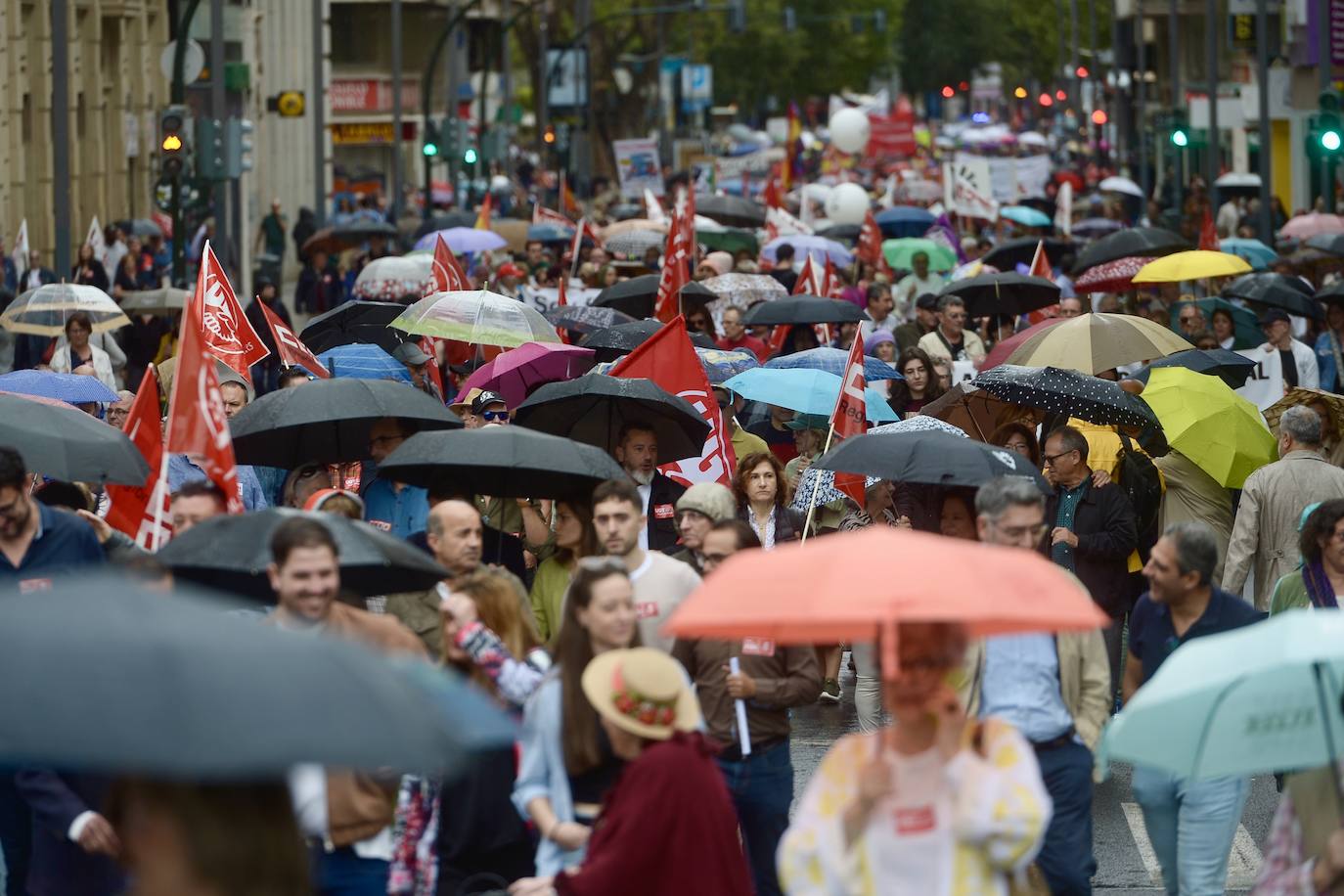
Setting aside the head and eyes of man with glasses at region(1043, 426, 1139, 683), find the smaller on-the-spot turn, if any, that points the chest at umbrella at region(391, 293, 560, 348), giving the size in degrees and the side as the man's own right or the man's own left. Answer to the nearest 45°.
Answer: approximately 90° to the man's own right

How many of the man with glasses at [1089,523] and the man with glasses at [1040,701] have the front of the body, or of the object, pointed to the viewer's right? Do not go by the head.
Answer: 0

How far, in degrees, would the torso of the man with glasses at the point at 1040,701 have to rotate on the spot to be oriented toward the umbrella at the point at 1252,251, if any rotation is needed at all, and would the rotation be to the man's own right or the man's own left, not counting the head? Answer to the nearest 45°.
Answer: approximately 180°

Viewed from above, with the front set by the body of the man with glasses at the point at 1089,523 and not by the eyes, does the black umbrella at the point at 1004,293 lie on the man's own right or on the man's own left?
on the man's own right

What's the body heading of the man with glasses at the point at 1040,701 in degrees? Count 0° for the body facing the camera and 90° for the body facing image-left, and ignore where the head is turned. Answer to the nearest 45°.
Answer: approximately 0°

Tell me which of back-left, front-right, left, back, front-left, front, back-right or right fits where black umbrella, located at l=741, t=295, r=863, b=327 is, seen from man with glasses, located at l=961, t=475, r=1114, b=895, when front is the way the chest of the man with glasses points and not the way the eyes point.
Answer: back

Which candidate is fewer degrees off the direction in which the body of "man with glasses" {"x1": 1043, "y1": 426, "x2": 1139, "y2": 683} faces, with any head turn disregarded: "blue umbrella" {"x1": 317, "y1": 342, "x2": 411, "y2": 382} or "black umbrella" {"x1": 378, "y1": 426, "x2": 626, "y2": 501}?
the black umbrella

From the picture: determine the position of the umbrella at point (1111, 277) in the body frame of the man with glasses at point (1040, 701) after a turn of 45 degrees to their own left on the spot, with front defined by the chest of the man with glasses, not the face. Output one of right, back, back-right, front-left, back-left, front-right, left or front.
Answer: back-left

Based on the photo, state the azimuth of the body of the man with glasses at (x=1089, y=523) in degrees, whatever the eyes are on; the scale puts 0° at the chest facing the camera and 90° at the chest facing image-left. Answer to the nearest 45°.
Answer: approximately 45°

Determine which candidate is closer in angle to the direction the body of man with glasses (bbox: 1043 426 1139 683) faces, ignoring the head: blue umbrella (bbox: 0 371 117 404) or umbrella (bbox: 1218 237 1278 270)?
the blue umbrella
